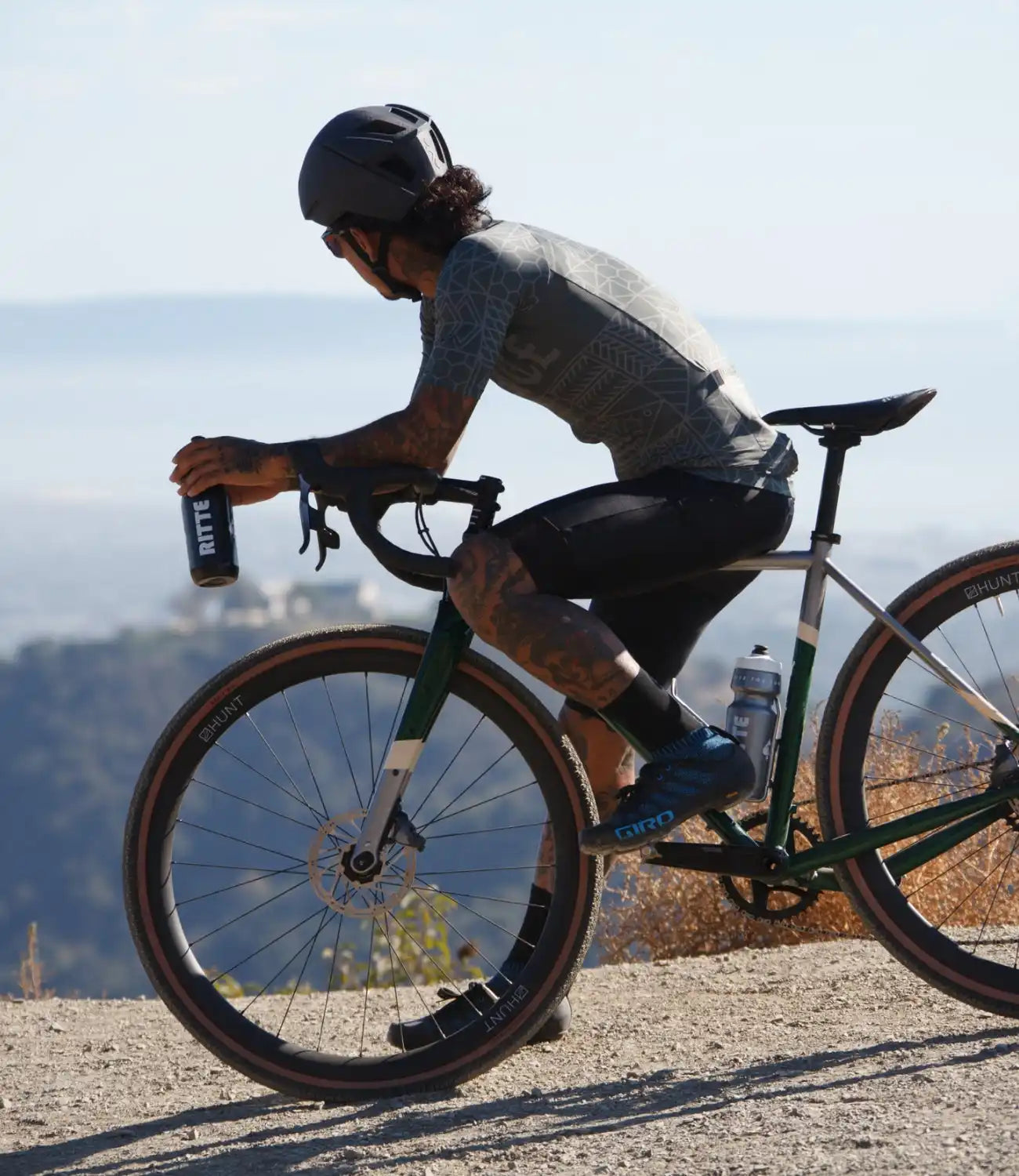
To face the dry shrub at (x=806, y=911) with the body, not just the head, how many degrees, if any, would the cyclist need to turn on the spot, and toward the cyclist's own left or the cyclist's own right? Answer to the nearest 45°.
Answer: approximately 90° to the cyclist's own right

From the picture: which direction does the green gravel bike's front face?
to the viewer's left

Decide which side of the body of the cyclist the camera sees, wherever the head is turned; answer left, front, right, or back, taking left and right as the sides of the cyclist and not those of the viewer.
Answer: left

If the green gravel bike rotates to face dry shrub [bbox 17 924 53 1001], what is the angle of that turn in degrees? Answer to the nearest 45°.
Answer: approximately 45° to its right
